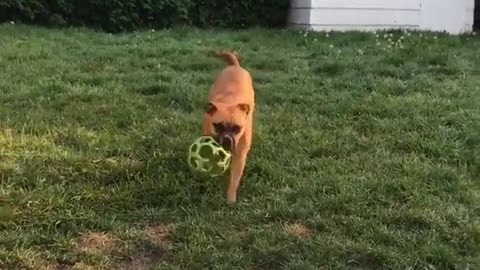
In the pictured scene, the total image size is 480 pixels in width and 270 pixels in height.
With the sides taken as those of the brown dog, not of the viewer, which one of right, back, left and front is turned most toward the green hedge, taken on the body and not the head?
back

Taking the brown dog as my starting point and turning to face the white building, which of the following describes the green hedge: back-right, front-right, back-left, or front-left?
front-left

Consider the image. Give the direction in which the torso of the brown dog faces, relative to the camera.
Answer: toward the camera

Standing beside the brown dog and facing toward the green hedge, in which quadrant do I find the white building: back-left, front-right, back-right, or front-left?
front-right

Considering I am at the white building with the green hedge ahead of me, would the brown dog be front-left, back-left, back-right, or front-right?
front-left

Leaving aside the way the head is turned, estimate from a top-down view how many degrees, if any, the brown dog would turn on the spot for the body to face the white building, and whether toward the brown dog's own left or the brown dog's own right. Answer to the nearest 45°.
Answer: approximately 180°
